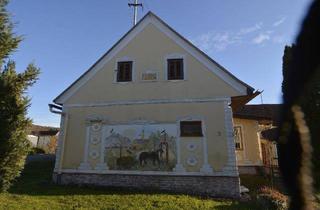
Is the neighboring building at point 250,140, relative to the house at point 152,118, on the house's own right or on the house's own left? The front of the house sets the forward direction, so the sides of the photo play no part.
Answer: on the house's own left

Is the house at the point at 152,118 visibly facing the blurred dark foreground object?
yes

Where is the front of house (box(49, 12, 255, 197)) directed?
toward the camera

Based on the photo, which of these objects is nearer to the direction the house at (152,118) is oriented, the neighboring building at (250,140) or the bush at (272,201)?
the bush

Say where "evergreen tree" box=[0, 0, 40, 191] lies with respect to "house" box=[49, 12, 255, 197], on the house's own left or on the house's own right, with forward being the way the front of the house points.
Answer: on the house's own right

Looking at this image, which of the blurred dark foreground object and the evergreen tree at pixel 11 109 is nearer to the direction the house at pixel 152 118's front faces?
the blurred dark foreground object

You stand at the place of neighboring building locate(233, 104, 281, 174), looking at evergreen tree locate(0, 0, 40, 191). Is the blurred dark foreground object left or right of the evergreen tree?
left

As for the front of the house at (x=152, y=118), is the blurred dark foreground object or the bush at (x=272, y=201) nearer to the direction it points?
the blurred dark foreground object

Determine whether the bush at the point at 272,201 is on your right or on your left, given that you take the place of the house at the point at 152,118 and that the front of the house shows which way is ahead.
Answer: on your left
